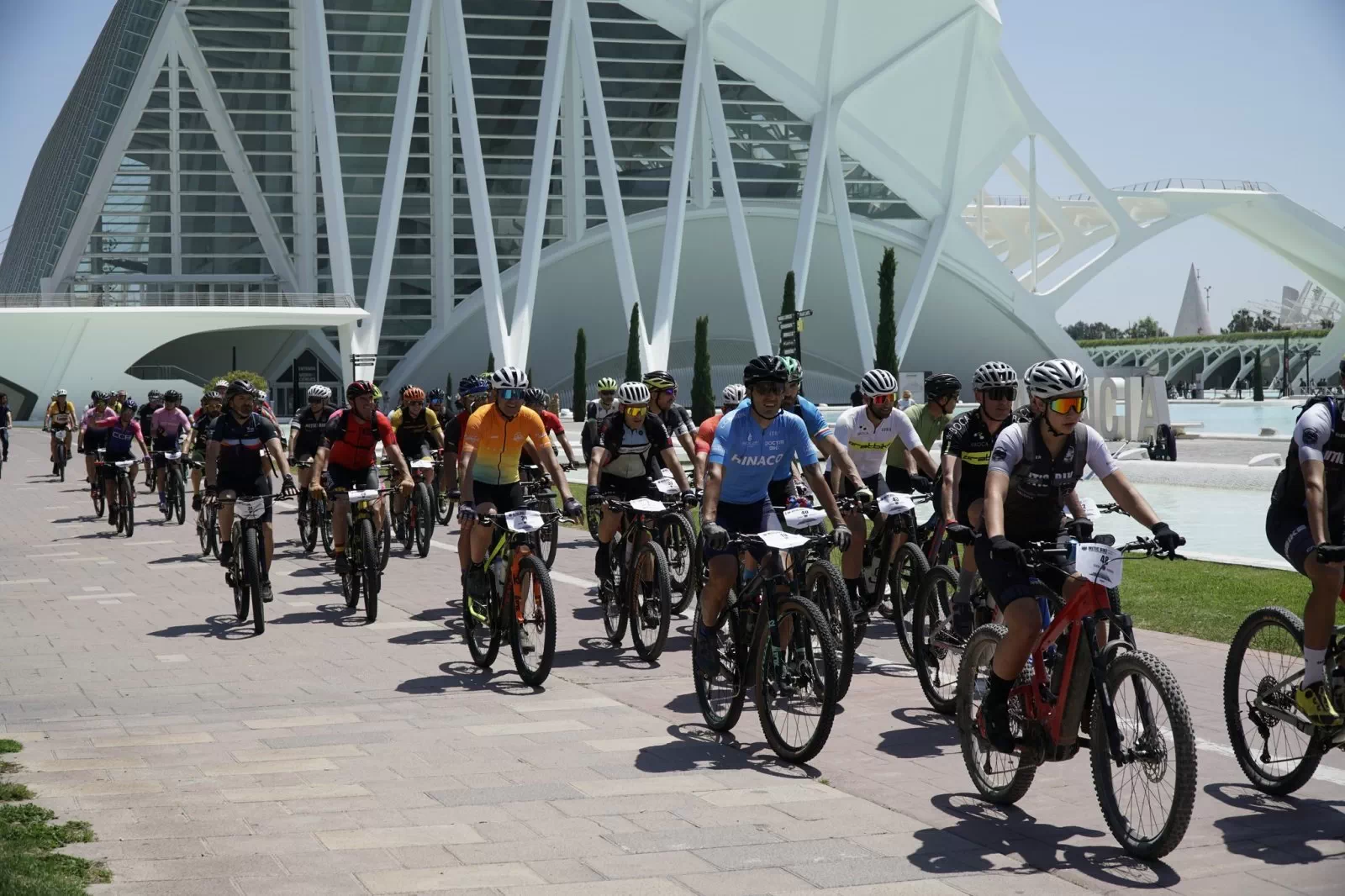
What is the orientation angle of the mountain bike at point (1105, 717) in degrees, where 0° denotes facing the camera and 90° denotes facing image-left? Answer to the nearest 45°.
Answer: approximately 315°

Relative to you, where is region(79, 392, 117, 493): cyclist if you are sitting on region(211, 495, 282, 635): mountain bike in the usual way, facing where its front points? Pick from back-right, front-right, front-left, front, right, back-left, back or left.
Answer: back

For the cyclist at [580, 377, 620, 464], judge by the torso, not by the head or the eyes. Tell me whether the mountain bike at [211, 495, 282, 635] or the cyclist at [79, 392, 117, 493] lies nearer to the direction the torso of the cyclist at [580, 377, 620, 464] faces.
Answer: the mountain bike

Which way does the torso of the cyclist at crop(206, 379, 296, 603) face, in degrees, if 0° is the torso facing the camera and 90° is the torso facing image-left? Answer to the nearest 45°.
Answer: approximately 0°

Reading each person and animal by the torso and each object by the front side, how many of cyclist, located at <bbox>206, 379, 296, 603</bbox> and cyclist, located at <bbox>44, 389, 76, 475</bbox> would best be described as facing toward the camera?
2

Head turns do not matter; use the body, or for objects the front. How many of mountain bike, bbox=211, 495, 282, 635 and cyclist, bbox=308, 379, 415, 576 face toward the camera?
2
